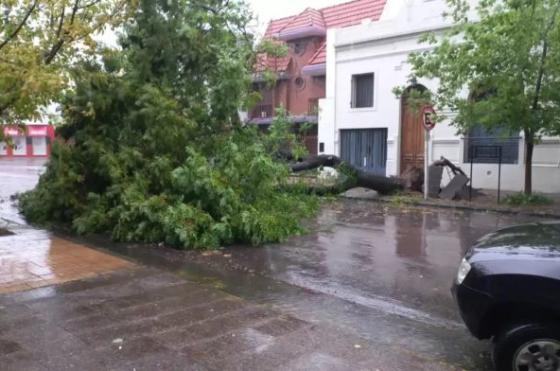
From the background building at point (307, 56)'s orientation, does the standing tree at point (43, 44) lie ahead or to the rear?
ahead

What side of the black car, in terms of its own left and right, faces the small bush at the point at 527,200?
right

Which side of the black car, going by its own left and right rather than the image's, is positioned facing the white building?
right

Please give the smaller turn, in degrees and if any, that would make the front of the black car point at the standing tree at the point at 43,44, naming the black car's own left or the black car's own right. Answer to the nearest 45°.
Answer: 0° — it already faces it

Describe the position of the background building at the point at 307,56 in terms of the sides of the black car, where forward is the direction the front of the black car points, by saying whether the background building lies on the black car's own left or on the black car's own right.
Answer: on the black car's own right

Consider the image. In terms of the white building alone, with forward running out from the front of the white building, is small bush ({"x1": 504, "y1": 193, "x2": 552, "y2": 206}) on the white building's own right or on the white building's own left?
on the white building's own left

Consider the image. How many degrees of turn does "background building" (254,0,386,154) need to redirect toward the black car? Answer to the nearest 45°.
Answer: approximately 45° to its left

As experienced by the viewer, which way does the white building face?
facing the viewer and to the left of the viewer

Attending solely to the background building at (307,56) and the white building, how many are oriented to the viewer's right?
0

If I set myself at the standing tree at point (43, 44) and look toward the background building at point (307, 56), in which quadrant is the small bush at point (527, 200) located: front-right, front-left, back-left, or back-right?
front-right

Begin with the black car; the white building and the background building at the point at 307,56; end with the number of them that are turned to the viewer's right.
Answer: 0

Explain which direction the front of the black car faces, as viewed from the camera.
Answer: facing to the left of the viewer

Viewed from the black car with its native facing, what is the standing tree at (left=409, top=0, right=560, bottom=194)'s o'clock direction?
The standing tree is roughly at 3 o'clock from the black car.
